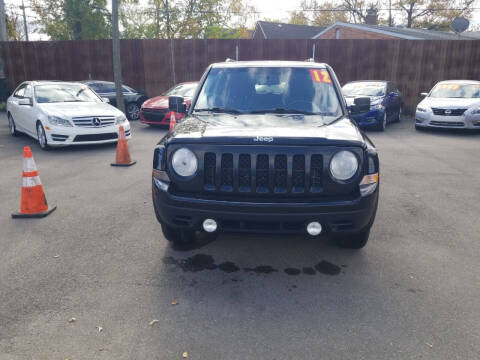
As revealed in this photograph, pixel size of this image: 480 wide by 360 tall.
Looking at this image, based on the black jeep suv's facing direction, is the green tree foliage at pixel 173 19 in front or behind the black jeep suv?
behind

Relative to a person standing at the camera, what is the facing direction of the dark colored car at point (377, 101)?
facing the viewer and to the left of the viewer

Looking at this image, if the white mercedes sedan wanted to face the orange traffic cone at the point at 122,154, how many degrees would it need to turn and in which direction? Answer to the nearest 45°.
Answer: approximately 45° to its right

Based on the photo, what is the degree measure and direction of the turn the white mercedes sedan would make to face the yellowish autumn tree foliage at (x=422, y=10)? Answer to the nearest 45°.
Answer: approximately 90° to its left

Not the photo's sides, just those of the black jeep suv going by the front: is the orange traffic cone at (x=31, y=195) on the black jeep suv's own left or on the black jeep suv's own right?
on the black jeep suv's own right

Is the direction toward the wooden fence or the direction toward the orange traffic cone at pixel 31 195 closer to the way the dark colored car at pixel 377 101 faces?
the orange traffic cone

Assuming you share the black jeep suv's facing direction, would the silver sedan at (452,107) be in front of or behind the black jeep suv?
behind

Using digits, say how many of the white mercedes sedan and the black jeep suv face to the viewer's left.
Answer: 0

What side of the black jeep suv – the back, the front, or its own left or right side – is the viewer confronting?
front

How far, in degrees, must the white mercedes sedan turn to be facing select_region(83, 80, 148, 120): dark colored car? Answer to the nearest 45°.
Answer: approximately 135° to its left

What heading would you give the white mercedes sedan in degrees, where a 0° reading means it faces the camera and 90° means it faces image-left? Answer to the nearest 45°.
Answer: approximately 315°

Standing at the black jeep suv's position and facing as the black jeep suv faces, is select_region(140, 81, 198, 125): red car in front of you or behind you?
behind

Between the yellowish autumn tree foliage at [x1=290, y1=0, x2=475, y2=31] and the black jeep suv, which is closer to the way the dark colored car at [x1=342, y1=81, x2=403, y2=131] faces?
the black jeep suv

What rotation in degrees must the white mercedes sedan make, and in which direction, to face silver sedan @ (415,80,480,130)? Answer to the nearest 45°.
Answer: approximately 45° to its left

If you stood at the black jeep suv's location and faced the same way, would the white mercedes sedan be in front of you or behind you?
behind

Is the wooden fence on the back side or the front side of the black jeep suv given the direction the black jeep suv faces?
on the back side

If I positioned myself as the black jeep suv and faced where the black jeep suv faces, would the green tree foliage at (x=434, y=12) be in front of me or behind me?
behind

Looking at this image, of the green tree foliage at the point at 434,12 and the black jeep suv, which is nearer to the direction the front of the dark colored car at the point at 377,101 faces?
the black jeep suv

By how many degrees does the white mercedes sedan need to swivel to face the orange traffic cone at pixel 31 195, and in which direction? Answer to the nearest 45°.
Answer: approximately 45° to its right
